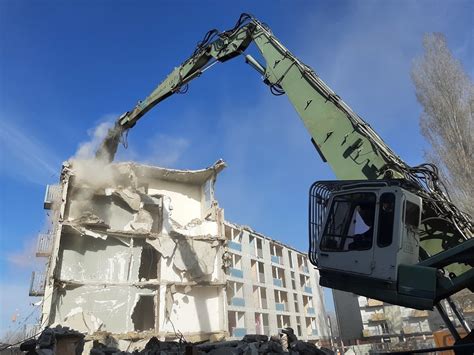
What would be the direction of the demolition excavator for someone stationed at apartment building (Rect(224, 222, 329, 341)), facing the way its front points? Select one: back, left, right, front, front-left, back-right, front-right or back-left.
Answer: front-right

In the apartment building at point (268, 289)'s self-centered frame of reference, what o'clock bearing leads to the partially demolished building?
The partially demolished building is roughly at 2 o'clock from the apartment building.

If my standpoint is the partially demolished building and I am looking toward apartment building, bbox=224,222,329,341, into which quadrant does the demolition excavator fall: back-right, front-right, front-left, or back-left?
back-right
